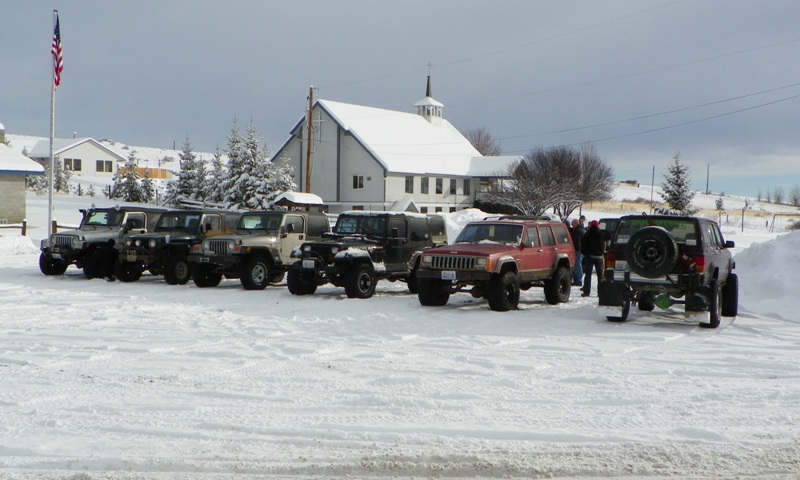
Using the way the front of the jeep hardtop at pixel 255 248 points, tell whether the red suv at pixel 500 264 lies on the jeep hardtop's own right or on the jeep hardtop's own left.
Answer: on the jeep hardtop's own left

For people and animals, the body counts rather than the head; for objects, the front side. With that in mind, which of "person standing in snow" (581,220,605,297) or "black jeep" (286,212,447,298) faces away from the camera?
the person standing in snow

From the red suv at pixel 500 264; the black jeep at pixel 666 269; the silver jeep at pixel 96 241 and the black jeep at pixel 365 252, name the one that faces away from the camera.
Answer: the black jeep at pixel 666 269

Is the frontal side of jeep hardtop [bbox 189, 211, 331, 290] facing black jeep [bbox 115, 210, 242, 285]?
no

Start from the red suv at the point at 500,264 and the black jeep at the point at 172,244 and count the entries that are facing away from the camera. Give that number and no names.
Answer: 0

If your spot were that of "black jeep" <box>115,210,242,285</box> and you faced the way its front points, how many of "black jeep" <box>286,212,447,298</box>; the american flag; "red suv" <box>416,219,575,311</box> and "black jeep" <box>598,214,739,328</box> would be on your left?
3

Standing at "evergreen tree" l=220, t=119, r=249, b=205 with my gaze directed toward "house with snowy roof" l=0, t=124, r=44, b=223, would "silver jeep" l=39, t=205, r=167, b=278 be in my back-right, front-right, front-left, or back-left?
front-left

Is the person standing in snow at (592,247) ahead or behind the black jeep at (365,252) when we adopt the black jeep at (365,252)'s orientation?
behind

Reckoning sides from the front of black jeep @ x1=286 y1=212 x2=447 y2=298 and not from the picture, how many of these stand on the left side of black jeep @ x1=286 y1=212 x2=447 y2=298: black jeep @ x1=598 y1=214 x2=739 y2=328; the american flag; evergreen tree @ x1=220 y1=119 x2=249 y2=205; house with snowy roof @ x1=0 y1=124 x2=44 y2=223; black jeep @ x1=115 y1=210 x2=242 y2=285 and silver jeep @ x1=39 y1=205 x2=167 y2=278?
1

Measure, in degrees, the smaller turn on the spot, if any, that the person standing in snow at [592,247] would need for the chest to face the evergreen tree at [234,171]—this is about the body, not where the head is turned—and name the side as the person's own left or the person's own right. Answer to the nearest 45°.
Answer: approximately 45° to the person's own left

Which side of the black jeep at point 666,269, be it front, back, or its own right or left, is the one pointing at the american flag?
left

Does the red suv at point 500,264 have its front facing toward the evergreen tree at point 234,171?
no

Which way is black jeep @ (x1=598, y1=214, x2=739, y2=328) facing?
away from the camera

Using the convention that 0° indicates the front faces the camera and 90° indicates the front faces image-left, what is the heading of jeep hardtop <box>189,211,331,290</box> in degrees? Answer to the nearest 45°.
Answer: approximately 45°

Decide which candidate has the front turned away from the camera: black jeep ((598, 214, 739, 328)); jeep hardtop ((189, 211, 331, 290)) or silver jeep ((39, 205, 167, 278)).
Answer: black jeep ((598, 214, 739, 328))

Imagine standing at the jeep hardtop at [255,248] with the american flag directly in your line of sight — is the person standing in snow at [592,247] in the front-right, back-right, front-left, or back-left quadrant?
back-right

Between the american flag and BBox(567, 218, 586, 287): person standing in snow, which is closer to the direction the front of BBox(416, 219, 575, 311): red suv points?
the american flag

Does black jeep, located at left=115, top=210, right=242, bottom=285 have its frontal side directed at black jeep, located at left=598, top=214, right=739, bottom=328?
no
